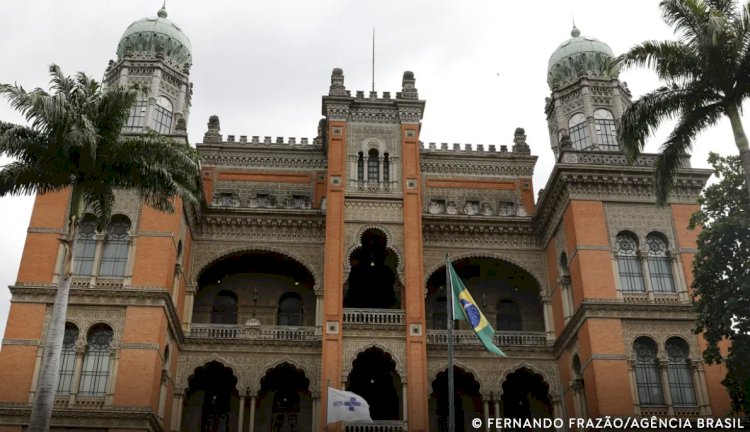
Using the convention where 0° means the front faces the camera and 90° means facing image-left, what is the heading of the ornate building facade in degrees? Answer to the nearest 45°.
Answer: approximately 0°

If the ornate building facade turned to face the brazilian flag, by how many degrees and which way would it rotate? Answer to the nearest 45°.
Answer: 0° — it already faces it
